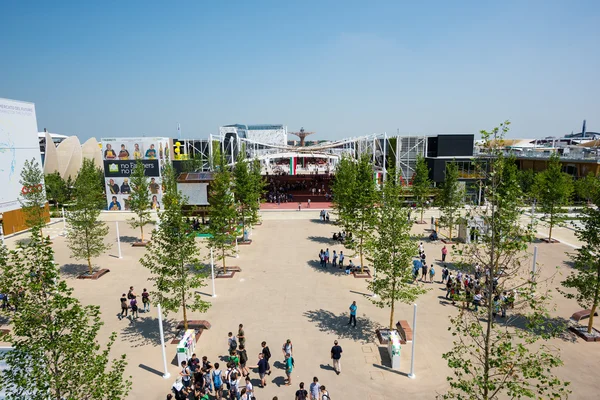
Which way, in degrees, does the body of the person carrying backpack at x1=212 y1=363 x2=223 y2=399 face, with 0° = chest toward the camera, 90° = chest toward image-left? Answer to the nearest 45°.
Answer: approximately 180°

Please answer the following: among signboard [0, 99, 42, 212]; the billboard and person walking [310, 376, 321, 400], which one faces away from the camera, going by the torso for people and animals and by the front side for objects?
the person walking

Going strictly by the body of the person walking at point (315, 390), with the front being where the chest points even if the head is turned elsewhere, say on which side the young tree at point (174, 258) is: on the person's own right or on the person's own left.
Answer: on the person's own left

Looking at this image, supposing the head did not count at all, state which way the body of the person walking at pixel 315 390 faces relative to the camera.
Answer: away from the camera

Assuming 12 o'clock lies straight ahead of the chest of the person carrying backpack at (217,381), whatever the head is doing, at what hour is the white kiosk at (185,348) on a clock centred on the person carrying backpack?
The white kiosk is roughly at 11 o'clock from the person carrying backpack.

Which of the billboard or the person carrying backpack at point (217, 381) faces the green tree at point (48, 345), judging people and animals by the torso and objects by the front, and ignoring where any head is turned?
the billboard
